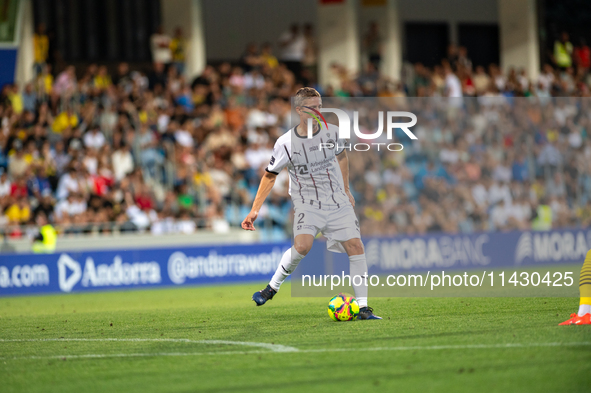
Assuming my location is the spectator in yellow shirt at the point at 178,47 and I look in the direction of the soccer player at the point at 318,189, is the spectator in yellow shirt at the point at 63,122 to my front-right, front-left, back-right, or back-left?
front-right

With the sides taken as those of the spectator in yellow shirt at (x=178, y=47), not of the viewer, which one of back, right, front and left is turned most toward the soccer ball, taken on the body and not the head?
front

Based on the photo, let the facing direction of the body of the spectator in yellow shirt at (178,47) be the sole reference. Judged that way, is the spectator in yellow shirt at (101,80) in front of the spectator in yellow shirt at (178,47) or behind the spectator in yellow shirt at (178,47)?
in front

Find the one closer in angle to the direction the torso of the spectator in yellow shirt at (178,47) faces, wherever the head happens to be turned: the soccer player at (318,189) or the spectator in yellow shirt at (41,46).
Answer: the soccer player

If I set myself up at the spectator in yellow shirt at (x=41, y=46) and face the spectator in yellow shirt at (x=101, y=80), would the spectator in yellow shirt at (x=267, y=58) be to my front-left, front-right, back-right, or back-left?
front-left

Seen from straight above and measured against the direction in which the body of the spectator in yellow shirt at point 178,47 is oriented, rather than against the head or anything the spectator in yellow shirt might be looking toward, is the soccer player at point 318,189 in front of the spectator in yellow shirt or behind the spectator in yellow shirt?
in front

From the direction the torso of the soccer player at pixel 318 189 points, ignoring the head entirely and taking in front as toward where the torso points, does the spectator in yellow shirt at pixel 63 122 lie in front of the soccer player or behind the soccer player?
behind

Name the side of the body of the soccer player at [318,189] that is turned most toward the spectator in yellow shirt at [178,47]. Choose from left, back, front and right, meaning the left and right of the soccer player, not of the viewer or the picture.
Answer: back

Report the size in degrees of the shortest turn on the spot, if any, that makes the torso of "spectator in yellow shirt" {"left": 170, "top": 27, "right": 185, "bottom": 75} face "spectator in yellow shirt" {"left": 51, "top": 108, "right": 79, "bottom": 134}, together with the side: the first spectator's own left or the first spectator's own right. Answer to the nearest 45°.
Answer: approximately 45° to the first spectator's own right

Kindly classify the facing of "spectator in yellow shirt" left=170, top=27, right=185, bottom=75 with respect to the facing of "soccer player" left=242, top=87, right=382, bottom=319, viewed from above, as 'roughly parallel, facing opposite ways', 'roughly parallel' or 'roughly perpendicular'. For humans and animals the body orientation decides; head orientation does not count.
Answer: roughly parallel

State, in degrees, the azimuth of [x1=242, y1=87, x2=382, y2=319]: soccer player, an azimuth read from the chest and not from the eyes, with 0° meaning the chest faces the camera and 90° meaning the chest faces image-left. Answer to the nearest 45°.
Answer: approximately 0°

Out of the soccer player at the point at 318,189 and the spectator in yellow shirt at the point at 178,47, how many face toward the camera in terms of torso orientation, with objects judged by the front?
2

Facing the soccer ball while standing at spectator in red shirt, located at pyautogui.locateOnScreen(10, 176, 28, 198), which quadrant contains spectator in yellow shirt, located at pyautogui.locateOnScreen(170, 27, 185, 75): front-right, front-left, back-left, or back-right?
back-left

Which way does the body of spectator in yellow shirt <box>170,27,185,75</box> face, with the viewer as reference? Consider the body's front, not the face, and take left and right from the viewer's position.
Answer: facing the viewer

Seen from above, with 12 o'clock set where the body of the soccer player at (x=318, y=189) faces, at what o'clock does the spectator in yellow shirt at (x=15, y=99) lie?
The spectator in yellow shirt is roughly at 5 o'clock from the soccer player.
